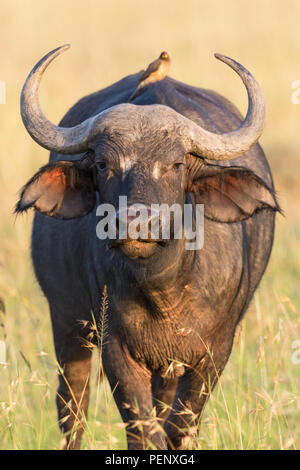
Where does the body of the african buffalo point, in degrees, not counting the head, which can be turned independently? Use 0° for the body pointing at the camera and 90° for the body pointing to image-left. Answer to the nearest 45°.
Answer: approximately 0°

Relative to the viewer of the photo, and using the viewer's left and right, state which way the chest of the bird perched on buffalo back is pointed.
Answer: facing the viewer and to the right of the viewer
